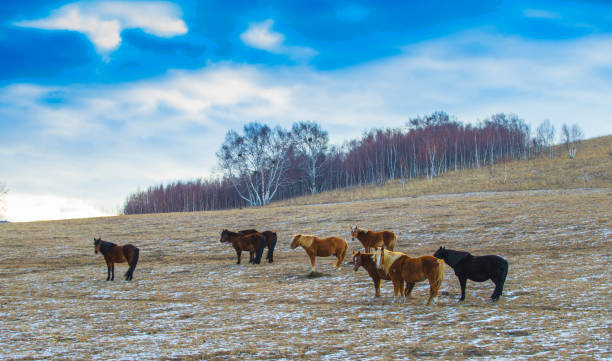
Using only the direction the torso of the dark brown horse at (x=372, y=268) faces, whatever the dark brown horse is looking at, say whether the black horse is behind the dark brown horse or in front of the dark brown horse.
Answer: behind

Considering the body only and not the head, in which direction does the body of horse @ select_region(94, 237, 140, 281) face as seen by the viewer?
to the viewer's left

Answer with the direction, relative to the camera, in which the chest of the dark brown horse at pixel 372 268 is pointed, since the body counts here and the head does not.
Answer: to the viewer's left

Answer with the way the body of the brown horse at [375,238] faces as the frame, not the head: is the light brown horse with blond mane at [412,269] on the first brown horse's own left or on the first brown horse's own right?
on the first brown horse's own left

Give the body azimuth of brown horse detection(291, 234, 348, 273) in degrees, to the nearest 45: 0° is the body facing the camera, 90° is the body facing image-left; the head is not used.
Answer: approximately 90°

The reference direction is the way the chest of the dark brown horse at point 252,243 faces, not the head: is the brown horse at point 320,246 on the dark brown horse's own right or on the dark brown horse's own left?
on the dark brown horse's own left

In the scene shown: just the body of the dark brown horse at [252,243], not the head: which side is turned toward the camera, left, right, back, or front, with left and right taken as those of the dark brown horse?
left

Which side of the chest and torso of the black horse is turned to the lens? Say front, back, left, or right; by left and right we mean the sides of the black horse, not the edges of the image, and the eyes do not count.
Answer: left

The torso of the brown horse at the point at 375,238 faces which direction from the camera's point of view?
to the viewer's left
